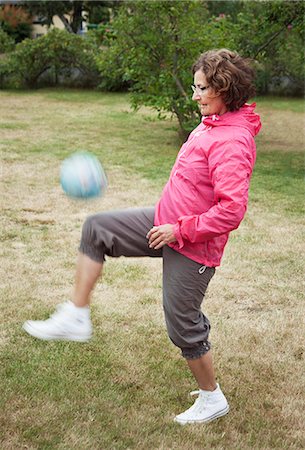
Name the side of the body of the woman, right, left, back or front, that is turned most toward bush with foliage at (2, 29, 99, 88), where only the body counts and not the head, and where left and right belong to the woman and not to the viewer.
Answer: right

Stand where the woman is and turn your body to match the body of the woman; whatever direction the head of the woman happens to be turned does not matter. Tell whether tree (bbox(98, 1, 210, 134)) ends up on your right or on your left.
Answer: on your right

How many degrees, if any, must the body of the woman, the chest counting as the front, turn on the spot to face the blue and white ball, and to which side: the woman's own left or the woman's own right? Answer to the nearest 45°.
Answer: approximately 45° to the woman's own right

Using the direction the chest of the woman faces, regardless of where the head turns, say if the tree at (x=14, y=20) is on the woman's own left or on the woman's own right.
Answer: on the woman's own right

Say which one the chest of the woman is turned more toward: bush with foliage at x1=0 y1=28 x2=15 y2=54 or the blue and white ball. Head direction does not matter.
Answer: the blue and white ball

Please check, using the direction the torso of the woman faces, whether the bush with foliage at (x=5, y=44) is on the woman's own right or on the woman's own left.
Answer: on the woman's own right

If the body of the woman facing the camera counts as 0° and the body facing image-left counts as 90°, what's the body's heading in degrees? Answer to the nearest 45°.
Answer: approximately 90°

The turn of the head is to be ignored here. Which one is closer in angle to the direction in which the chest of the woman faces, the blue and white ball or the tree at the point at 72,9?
the blue and white ball

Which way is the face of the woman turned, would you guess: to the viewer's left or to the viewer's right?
to the viewer's left

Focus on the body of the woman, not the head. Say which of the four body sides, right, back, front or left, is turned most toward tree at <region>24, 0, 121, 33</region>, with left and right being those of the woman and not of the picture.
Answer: right

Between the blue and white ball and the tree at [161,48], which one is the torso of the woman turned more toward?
the blue and white ball
